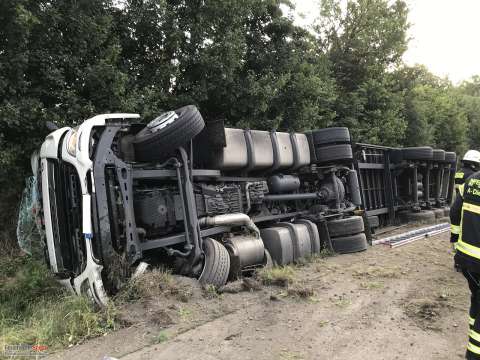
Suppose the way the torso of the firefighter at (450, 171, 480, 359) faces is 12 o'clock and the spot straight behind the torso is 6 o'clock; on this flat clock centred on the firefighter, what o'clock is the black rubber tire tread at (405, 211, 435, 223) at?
The black rubber tire tread is roughly at 12 o'clock from the firefighter.

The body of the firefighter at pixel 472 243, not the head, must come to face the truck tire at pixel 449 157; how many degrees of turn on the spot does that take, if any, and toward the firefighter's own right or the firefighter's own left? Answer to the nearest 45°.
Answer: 0° — they already face it

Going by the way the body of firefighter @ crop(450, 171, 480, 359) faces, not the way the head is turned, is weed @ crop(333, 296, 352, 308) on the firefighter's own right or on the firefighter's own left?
on the firefighter's own left

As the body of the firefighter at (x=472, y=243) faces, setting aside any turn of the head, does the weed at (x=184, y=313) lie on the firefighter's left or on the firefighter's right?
on the firefighter's left
